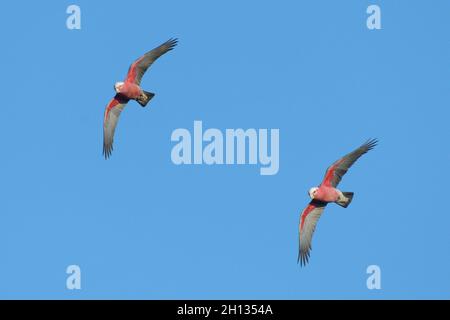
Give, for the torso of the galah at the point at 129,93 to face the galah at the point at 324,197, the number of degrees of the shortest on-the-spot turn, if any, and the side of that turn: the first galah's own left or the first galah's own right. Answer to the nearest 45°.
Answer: approximately 180°

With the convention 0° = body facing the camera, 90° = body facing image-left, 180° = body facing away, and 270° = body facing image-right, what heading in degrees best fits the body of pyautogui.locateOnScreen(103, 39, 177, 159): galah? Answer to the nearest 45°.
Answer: approximately 90°
